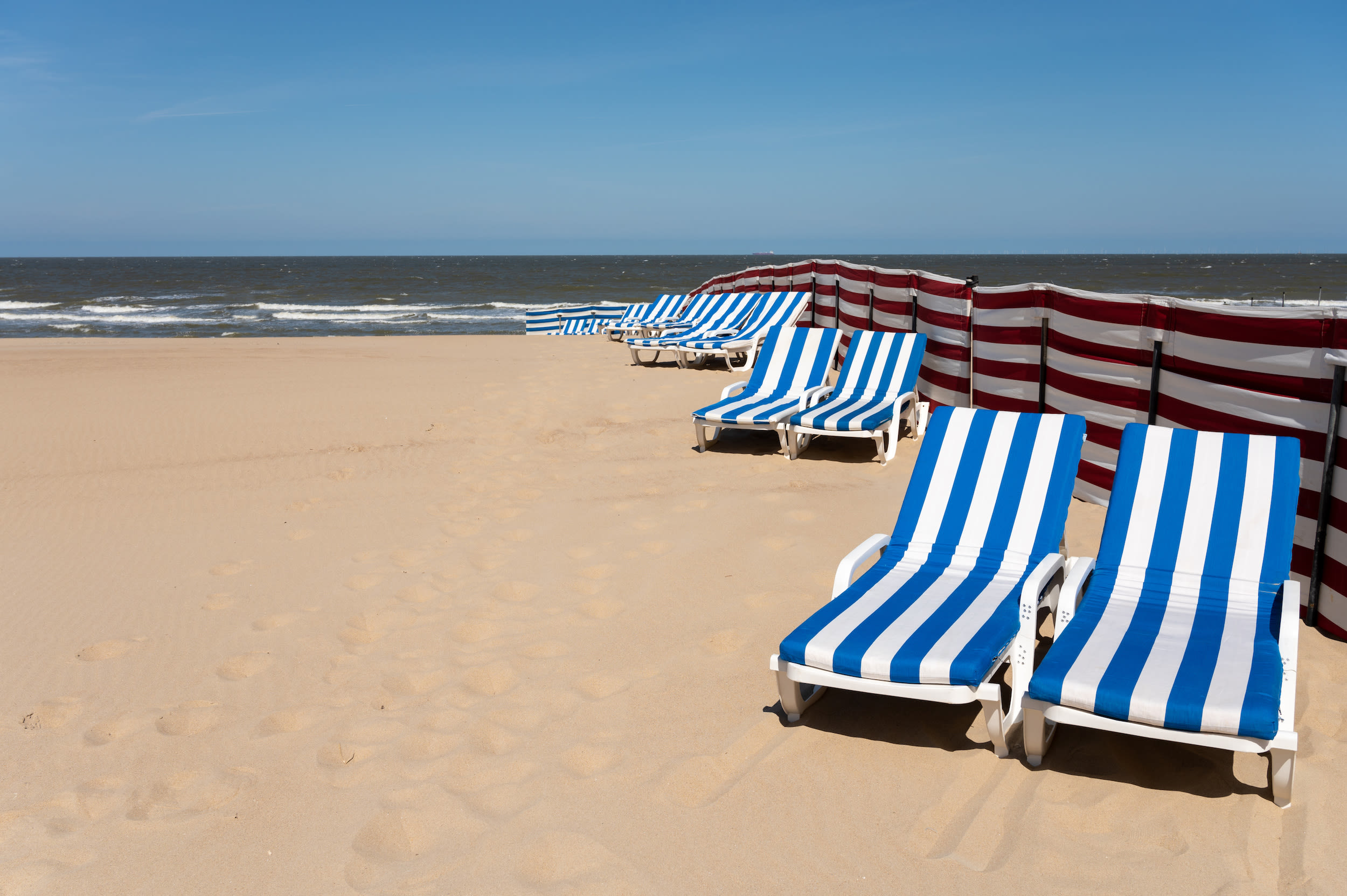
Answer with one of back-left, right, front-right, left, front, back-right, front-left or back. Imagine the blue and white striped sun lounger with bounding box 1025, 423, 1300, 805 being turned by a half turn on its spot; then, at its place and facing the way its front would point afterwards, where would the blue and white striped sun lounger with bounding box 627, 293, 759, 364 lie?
front-left

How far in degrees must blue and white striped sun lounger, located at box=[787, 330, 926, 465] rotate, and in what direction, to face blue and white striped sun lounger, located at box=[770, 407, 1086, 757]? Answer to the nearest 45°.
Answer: approximately 45° to its left

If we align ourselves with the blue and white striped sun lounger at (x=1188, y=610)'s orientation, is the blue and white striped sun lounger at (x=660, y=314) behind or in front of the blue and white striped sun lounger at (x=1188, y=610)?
behind

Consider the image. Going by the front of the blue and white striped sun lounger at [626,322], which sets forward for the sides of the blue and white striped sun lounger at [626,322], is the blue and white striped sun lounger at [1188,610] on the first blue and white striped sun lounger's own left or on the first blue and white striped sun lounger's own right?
on the first blue and white striped sun lounger's own left

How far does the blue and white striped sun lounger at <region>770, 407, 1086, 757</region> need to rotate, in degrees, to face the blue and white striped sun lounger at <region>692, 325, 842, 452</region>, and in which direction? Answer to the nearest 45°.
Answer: approximately 135° to its right
